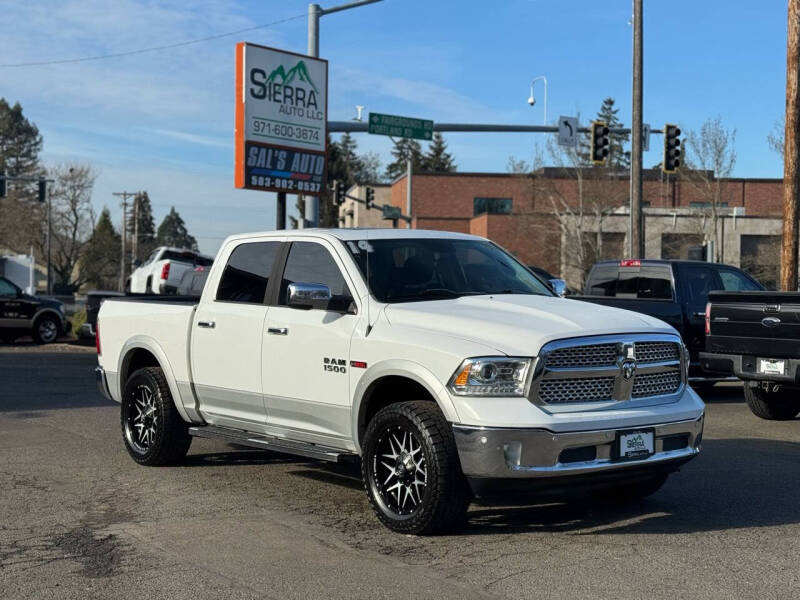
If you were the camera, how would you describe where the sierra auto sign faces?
facing the viewer and to the right of the viewer

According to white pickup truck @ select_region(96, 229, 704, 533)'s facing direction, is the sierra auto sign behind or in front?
behind

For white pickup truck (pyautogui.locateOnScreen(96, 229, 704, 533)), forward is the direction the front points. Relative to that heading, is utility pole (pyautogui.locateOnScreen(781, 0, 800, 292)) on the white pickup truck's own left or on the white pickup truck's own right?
on the white pickup truck's own left

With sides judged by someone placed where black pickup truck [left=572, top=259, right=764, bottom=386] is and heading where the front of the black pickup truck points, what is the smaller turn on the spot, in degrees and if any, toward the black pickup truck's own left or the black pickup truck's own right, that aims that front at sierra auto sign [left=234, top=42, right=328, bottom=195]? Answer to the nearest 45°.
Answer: approximately 90° to the black pickup truck's own left

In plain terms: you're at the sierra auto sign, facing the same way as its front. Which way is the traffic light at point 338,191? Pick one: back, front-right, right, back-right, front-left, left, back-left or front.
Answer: back-left

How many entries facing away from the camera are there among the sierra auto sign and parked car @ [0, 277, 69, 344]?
0

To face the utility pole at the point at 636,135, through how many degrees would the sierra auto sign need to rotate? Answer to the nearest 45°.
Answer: approximately 45° to its left

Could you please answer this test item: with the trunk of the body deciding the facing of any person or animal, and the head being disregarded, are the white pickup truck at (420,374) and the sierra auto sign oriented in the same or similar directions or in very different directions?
same or similar directions
